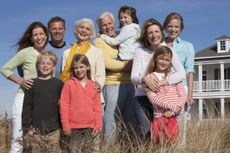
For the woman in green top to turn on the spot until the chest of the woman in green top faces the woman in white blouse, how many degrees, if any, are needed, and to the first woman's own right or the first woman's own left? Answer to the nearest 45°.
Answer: approximately 45° to the first woman's own left

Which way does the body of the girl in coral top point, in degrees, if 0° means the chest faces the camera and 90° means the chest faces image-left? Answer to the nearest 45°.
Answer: approximately 0°

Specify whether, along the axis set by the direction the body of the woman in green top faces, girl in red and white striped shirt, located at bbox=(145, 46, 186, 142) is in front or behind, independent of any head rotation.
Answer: in front

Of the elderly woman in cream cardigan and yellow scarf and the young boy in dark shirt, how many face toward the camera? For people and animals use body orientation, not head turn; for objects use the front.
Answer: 2

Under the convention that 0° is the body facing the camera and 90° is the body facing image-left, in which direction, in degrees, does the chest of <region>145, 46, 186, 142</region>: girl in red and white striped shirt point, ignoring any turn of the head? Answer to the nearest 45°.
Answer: approximately 0°

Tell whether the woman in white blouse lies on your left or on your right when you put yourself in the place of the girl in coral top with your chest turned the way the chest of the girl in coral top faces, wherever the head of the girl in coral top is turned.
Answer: on your left
